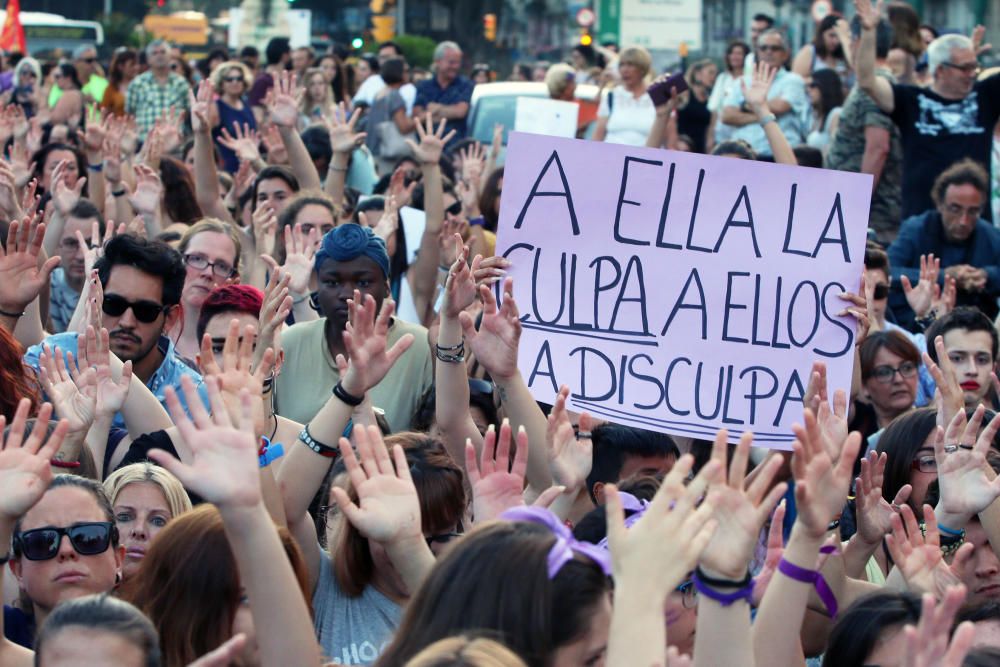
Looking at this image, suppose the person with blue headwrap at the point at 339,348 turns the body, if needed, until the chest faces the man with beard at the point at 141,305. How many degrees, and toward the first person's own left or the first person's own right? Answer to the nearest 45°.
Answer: approximately 90° to the first person's own right

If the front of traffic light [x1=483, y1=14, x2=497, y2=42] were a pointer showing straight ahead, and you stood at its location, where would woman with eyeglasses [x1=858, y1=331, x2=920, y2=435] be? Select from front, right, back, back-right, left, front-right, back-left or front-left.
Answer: front

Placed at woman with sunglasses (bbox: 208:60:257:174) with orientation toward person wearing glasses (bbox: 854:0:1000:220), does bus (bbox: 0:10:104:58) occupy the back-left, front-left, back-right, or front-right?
back-left

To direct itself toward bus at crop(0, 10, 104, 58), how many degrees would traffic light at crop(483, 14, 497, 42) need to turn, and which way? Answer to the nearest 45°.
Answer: approximately 45° to its right

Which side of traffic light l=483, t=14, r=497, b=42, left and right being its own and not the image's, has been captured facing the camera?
front

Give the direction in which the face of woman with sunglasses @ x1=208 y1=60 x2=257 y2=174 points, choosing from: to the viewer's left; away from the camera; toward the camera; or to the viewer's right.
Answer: toward the camera

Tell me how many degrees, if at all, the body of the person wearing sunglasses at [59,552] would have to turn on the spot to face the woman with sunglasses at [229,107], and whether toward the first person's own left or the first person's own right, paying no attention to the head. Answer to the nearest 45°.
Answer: approximately 180°

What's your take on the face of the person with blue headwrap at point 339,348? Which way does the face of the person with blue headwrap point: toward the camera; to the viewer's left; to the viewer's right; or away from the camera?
toward the camera

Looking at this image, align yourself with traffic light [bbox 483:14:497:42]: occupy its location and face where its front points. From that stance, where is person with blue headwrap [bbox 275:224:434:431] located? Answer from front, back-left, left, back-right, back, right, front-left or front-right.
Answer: front

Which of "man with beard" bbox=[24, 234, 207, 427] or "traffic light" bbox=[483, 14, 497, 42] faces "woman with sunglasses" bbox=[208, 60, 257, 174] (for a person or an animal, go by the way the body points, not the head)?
the traffic light

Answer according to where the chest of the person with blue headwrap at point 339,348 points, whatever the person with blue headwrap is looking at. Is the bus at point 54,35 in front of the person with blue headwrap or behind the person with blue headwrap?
behind

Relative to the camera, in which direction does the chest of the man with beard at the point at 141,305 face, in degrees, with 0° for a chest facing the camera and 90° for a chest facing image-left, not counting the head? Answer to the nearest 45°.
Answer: approximately 45°

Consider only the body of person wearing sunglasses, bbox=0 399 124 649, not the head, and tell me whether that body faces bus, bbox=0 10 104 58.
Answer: no

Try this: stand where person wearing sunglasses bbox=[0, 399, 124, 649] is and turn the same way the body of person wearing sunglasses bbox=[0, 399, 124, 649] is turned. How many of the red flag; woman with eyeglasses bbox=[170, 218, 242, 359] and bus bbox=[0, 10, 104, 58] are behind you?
3

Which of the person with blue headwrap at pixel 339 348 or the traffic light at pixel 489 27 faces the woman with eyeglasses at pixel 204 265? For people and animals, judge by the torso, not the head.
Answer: the traffic light

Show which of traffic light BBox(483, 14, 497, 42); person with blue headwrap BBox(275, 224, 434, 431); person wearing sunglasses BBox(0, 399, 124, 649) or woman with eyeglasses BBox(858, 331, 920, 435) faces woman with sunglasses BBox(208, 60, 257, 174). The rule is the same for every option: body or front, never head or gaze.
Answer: the traffic light

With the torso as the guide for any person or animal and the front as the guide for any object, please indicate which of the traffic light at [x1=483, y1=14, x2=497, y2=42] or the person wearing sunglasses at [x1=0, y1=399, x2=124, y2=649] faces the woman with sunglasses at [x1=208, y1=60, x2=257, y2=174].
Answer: the traffic light

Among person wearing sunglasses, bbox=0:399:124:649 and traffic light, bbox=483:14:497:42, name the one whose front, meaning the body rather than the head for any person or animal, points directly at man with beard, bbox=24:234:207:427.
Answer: the traffic light

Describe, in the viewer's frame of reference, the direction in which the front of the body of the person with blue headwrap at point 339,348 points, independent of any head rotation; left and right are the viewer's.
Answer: facing the viewer
